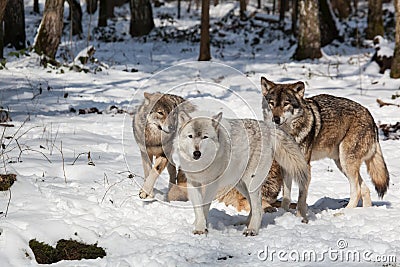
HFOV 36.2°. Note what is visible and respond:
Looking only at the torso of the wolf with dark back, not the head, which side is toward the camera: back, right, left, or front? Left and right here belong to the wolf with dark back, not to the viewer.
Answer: left

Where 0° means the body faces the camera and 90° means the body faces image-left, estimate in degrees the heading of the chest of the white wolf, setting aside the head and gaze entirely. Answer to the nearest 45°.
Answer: approximately 45°

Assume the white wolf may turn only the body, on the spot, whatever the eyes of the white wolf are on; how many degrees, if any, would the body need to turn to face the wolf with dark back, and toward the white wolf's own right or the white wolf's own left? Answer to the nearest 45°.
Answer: approximately 180°

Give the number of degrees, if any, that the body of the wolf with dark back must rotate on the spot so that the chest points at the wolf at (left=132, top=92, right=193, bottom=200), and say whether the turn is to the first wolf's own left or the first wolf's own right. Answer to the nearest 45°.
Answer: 0° — it already faces it

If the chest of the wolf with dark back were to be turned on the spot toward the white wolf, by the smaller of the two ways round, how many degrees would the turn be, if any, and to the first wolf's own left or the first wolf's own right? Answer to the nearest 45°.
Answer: approximately 45° to the first wolf's own left

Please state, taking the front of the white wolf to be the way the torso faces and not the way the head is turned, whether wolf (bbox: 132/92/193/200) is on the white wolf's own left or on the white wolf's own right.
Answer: on the white wolf's own right
